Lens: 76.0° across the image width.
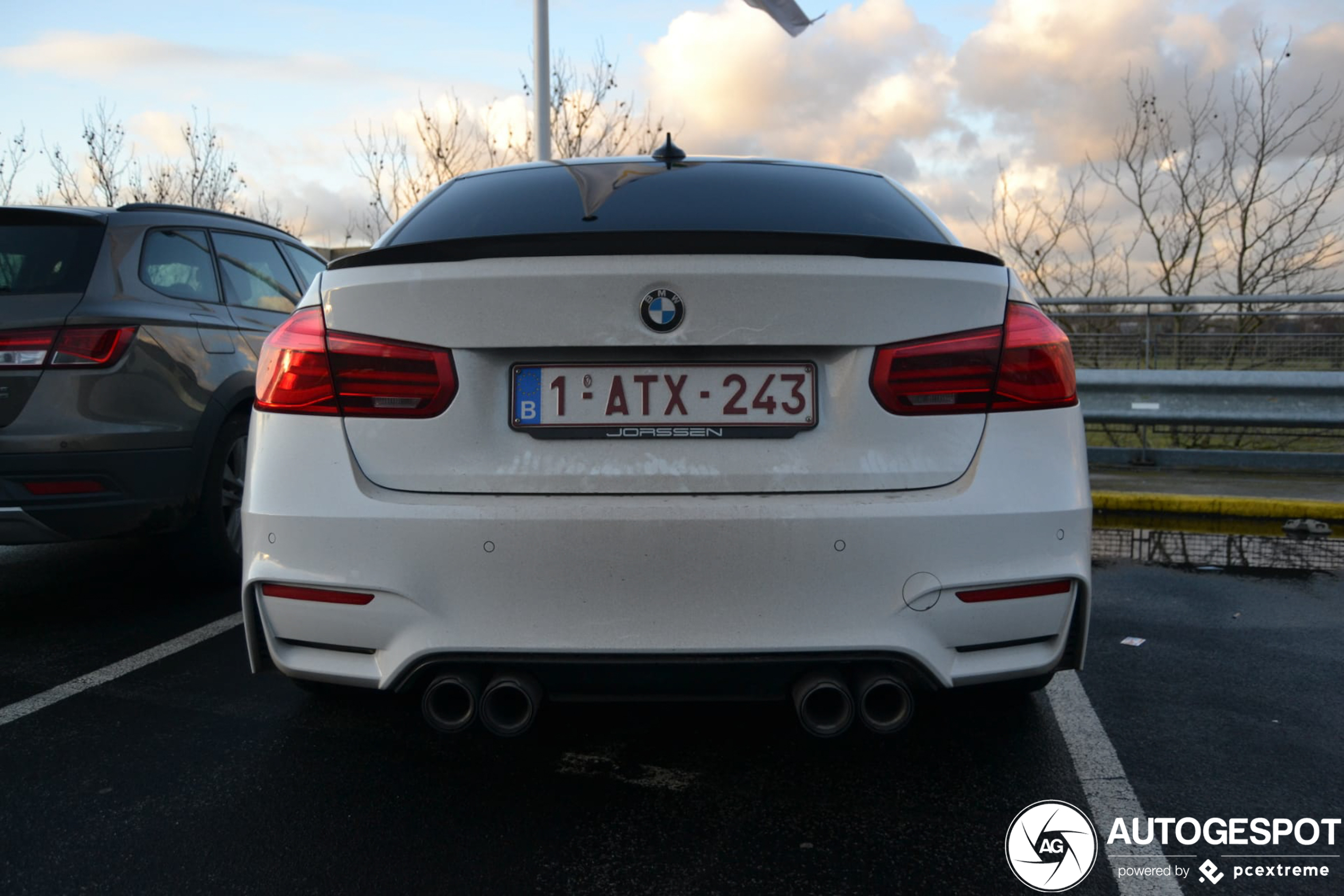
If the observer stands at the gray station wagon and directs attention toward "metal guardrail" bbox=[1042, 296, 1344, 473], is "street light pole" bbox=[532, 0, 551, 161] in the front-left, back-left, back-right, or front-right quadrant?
front-left

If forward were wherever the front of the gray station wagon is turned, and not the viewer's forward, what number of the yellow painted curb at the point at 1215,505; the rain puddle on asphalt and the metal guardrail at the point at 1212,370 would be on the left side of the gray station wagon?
0

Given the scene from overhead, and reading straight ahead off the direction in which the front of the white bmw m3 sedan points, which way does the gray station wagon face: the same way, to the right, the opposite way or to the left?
the same way

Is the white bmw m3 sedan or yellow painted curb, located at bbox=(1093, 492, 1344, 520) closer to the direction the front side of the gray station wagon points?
the yellow painted curb

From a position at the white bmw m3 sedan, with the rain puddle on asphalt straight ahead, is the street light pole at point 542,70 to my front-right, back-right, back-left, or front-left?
front-left

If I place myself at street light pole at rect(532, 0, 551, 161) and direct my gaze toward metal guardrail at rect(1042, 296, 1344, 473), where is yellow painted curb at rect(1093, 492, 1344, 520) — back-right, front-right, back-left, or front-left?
front-right

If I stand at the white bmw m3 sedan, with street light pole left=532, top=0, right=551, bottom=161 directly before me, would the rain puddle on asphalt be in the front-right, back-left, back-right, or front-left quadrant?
front-right

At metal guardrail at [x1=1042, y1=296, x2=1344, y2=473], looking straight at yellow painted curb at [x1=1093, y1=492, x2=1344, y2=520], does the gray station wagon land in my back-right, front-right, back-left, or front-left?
front-right

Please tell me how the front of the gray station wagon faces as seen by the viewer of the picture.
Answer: facing away from the viewer and to the right of the viewer

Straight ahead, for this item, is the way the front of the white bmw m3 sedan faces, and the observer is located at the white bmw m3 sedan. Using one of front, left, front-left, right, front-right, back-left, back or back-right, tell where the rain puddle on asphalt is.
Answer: front-right

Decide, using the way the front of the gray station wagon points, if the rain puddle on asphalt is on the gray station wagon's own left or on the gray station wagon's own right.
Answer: on the gray station wagon's own right

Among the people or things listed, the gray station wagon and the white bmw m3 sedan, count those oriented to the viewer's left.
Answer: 0

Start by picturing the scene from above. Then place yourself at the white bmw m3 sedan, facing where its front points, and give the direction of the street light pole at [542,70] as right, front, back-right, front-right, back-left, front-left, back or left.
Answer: front

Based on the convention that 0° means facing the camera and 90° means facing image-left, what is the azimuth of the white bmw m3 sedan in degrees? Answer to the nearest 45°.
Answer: approximately 180°

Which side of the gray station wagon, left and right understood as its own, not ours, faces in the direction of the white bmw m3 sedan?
right

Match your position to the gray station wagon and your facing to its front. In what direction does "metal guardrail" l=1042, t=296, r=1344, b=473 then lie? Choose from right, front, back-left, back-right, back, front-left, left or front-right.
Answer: front-right
